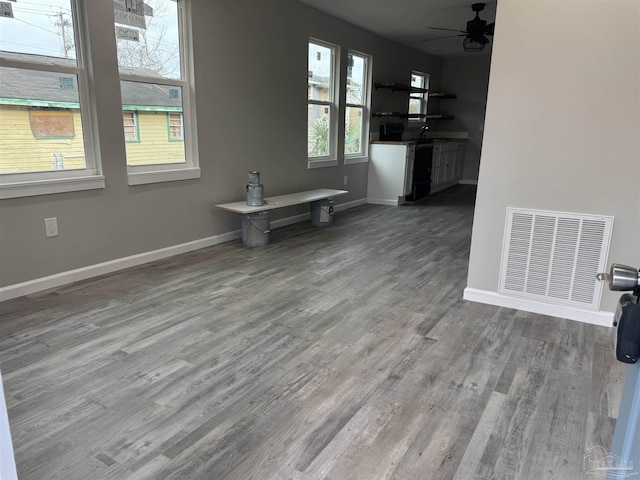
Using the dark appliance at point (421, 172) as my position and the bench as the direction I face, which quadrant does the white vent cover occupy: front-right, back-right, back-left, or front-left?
front-left

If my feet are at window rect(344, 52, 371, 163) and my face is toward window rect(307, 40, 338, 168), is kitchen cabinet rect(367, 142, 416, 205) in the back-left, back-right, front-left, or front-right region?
back-left

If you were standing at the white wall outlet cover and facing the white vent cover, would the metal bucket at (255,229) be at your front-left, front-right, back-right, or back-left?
front-left

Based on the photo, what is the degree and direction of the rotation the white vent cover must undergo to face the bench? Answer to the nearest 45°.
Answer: approximately 90° to its right

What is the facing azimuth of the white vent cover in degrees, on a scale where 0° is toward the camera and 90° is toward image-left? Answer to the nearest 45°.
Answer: approximately 0°

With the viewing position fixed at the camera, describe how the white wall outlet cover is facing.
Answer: facing the viewer and to the right of the viewer

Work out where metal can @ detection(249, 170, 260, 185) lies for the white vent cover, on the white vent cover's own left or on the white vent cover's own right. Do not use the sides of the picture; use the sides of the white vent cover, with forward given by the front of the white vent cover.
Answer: on the white vent cover's own right
